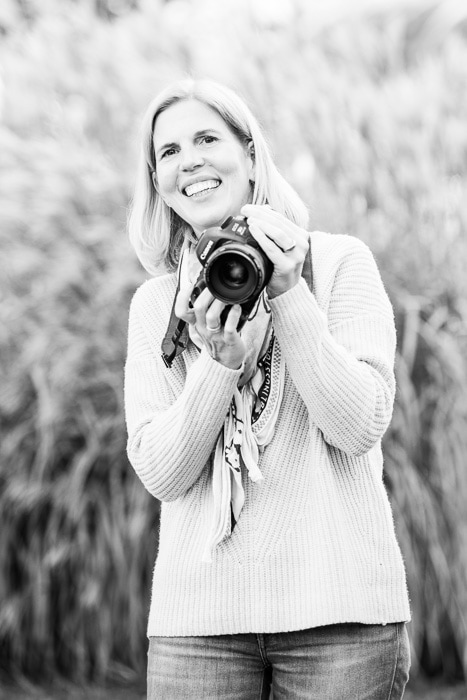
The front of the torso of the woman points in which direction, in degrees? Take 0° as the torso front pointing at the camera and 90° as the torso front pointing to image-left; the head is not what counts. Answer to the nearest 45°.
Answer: approximately 0°
